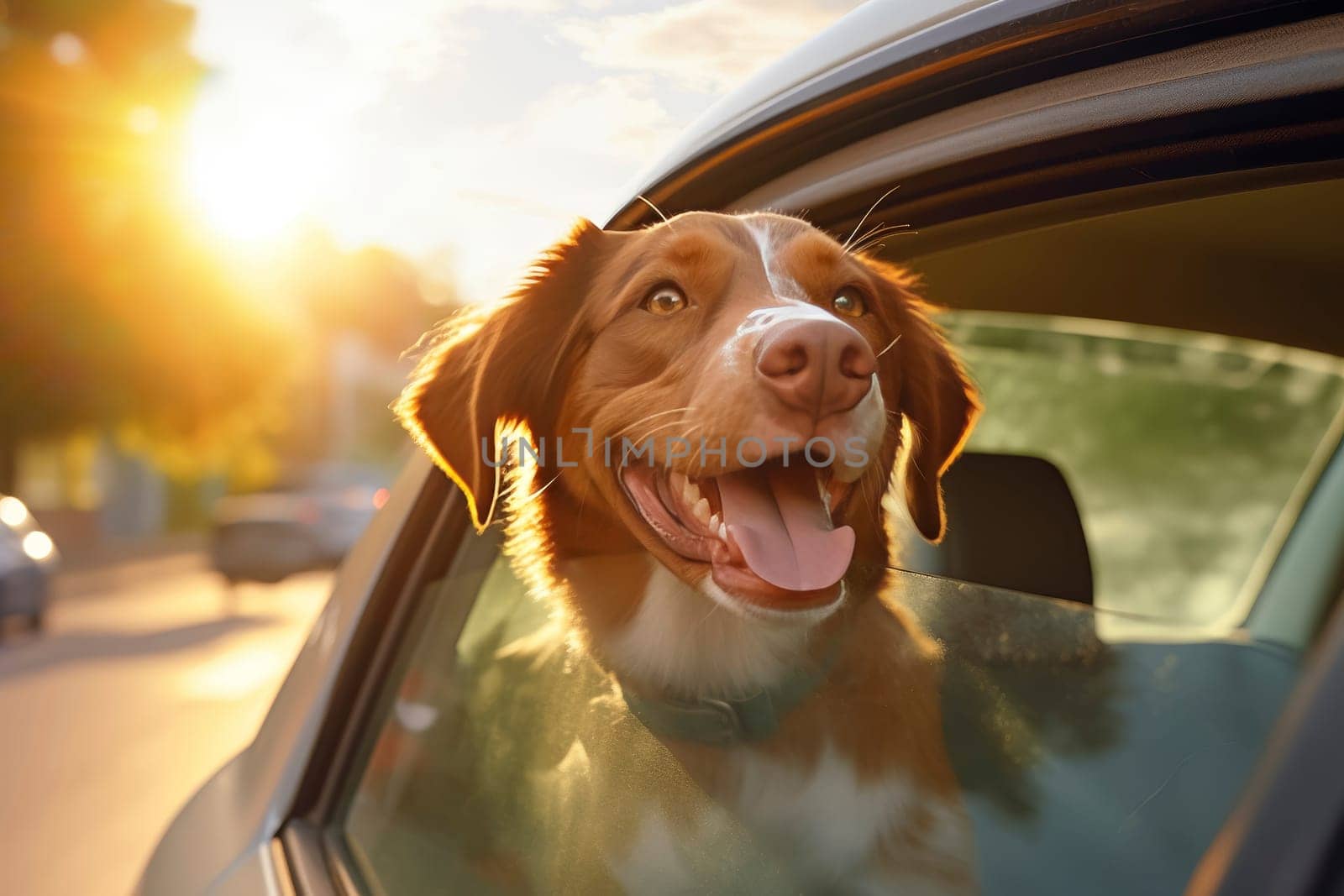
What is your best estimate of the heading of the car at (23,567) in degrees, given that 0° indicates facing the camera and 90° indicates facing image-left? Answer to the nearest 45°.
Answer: approximately 315°

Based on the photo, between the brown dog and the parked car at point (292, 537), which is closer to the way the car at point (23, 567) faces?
the brown dog

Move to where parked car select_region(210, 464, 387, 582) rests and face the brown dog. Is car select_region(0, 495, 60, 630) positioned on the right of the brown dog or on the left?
right

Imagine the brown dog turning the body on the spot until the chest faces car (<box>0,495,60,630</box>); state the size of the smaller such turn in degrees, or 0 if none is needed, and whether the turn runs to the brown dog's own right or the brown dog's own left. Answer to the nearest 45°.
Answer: approximately 180°

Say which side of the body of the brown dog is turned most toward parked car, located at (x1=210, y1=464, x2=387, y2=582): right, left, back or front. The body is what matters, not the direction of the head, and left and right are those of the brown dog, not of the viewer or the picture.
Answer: back

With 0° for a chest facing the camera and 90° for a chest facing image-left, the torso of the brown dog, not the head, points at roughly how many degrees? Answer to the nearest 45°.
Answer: approximately 315°

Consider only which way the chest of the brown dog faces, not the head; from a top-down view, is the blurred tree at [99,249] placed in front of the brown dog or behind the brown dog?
behind

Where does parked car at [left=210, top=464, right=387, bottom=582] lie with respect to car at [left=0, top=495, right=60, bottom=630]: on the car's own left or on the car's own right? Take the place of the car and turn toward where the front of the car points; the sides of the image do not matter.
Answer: on the car's own left
